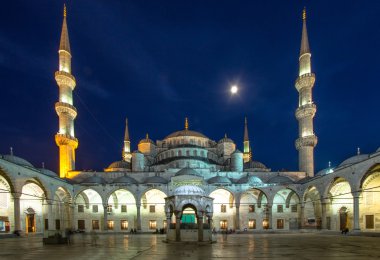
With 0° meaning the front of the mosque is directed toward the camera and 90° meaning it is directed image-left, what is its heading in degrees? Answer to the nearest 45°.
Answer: approximately 0°
